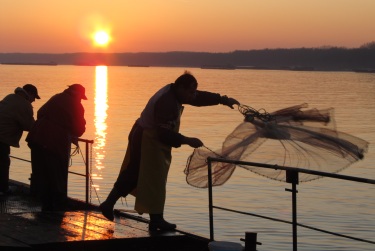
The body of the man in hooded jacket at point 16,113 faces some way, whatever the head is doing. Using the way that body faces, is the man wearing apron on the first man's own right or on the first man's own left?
on the first man's own right

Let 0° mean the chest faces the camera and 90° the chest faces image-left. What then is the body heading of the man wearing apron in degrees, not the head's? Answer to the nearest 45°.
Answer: approximately 270°

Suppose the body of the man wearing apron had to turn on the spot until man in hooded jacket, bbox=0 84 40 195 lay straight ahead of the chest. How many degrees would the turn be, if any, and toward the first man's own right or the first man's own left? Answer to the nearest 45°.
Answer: approximately 135° to the first man's own left

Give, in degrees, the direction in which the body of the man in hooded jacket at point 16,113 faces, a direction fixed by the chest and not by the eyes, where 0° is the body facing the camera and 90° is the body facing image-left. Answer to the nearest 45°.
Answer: approximately 270°

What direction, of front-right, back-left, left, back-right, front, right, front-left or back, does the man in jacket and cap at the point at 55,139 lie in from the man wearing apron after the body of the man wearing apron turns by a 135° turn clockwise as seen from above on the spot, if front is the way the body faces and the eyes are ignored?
right

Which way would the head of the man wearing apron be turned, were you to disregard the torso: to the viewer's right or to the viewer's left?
to the viewer's right
